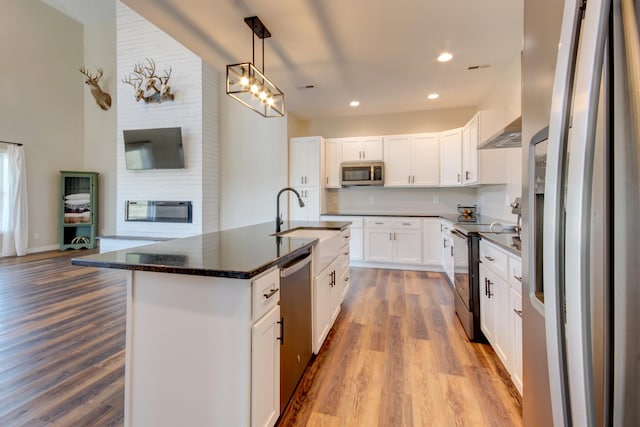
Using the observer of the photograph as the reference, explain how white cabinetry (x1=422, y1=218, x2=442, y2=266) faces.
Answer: facing the viewer

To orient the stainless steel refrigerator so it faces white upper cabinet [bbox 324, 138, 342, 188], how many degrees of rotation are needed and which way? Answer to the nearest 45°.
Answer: approximately 90° to its right

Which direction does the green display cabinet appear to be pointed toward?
toward the camera

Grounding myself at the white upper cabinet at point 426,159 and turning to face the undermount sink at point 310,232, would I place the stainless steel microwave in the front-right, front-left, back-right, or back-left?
front-right

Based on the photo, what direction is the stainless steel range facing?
to the viewer's left

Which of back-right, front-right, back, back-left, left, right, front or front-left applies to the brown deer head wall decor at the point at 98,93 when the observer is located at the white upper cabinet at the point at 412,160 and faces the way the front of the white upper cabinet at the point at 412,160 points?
right

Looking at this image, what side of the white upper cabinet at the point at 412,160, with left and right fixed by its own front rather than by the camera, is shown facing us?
front

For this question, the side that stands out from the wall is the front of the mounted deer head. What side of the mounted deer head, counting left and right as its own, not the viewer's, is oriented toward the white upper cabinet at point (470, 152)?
left

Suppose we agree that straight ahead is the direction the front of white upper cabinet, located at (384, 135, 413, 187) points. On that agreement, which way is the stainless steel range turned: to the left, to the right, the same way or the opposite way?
to the right

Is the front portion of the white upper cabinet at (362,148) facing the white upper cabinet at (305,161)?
no

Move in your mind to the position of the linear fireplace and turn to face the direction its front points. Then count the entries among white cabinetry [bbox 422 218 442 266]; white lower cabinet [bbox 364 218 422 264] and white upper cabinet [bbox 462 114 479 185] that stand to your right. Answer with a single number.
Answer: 0

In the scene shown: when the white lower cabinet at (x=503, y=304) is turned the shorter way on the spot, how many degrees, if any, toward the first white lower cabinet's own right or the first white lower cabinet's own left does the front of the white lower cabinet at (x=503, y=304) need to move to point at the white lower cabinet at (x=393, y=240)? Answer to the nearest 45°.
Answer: approximately 45° to the first white lower cabinet's own right

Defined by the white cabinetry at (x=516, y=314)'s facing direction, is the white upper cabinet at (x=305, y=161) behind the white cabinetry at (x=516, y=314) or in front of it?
in front

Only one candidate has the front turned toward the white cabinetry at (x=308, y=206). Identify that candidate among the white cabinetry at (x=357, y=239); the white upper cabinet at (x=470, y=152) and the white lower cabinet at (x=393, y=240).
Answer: the white upper cabinet

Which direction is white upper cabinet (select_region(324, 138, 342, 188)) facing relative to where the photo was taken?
toward the camera

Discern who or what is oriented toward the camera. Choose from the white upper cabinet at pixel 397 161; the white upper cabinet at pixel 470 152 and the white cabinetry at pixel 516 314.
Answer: the white upper cabinet at pixel 397 161
